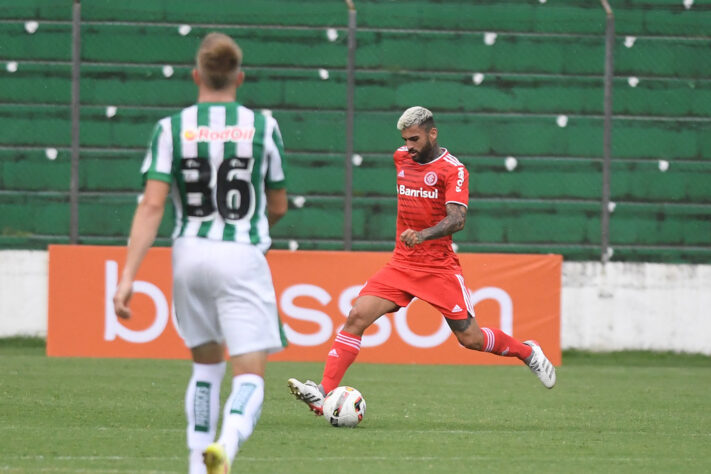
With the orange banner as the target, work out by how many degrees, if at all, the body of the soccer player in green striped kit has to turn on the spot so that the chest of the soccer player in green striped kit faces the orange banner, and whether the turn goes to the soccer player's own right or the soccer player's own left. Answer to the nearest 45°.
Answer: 0° — they already face it

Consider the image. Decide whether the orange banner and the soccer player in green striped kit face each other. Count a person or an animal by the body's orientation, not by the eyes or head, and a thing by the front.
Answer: yes

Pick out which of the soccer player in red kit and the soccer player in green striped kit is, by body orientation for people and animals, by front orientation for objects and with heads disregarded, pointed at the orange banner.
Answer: the soccer player in green striped kit

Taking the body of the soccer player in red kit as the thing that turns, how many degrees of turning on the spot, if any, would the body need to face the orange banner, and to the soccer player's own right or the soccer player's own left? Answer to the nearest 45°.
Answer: approximately 135° to the soccer player's own right

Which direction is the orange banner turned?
toward the camera

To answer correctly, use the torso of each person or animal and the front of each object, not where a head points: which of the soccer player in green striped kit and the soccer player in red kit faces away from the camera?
the soccer player in green striped kit

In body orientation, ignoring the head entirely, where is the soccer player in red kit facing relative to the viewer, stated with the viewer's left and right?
facing the viewer and to the left of the viewer

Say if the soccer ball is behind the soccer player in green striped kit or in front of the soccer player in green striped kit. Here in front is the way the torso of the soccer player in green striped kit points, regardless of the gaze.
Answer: in front

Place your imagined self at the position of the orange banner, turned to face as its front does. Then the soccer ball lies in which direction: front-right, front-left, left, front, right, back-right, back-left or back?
front

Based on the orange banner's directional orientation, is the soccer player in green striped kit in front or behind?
in front

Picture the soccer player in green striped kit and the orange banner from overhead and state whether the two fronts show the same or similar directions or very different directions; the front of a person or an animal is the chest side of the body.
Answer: very different directions

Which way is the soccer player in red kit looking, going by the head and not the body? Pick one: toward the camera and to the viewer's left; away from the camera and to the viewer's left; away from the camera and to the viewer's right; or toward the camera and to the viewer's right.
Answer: toward the camera and to the viewer's left

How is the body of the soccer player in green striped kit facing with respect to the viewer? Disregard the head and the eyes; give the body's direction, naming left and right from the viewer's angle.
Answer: facing away from the viewer

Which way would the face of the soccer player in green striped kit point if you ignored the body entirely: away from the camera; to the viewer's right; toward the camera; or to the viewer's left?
away from the camera

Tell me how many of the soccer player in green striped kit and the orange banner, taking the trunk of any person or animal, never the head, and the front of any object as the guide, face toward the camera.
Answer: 1
